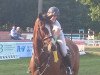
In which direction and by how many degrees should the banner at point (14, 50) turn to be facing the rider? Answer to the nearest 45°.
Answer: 0° — it already faces them

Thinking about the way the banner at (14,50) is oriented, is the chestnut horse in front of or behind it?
in front

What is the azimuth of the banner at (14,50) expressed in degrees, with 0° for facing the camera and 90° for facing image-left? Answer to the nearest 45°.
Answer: approximately 0°

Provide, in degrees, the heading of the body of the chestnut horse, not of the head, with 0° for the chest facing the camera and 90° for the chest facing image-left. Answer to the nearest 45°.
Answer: approximately 45°

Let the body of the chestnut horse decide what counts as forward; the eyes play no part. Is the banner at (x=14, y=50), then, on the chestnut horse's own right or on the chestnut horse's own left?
on the chestnut horse's own right
